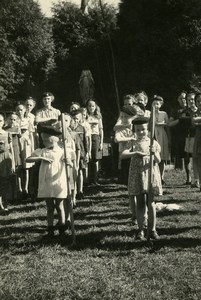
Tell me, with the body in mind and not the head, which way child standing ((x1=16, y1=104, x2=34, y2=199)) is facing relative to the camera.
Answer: toward the camera

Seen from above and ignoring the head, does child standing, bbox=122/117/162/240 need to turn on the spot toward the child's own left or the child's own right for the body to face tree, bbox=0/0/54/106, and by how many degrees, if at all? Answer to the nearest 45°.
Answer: approximately 180°

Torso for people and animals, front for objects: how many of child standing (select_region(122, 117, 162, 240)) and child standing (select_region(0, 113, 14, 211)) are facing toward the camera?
2

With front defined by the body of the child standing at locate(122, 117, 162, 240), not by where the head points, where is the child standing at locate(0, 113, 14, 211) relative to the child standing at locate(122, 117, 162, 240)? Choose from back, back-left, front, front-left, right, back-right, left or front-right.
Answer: back-right

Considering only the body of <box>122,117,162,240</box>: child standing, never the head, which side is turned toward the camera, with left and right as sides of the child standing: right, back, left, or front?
front

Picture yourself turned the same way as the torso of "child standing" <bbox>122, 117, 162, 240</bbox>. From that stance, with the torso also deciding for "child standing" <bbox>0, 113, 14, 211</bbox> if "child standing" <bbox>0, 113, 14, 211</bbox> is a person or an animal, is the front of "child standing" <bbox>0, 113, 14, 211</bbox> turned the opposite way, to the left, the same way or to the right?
the same way

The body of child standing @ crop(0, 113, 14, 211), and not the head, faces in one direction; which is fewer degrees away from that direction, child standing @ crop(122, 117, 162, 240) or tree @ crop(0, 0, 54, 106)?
the child standing

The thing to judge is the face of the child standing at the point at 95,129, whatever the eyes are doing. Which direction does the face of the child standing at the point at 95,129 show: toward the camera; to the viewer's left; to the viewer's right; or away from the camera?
toward the camera

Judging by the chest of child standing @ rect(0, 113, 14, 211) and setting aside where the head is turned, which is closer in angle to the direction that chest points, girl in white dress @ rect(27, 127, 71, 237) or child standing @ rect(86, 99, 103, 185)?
the girl in white dress

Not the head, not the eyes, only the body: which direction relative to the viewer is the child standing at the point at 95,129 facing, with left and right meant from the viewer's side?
facing the viewer and to the left of the viewer

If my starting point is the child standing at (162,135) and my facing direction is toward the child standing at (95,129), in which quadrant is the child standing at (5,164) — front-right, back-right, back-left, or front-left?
front-left

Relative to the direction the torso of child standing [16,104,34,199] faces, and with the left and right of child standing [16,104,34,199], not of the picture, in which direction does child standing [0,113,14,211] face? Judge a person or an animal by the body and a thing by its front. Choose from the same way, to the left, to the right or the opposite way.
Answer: the same way

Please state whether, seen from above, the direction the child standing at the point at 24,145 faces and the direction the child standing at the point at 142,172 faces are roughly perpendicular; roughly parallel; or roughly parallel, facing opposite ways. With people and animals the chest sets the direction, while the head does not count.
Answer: roughly parallel

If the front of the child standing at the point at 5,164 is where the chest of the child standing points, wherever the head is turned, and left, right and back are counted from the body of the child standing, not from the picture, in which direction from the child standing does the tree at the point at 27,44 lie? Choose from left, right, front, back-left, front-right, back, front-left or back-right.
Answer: back
